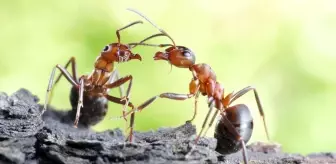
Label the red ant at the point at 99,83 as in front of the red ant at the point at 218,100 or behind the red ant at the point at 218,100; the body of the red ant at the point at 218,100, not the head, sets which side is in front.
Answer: in front

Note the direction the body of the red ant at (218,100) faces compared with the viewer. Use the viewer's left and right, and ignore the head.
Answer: facing to the left of the viewer
